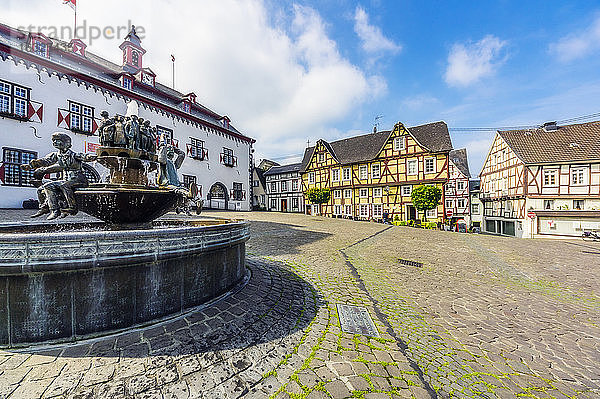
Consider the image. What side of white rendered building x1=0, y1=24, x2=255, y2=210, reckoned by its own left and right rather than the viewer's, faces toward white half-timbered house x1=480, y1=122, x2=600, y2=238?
front

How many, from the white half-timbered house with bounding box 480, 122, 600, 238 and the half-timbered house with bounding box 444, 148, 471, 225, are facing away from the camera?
0

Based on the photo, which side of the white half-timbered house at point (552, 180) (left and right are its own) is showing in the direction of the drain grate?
front

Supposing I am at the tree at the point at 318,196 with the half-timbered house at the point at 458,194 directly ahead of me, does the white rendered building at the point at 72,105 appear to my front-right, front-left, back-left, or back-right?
back-right

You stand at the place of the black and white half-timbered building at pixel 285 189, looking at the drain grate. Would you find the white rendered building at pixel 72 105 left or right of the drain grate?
right

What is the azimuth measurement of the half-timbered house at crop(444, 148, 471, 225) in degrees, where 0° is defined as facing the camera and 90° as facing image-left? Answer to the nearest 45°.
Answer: approximately 45°

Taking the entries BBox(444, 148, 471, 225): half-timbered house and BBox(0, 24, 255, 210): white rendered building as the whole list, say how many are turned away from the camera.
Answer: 0

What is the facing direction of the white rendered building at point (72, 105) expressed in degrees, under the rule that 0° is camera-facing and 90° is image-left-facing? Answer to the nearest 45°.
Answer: approximately 315°

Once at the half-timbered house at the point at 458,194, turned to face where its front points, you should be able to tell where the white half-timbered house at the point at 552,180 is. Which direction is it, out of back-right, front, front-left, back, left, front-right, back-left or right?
left
